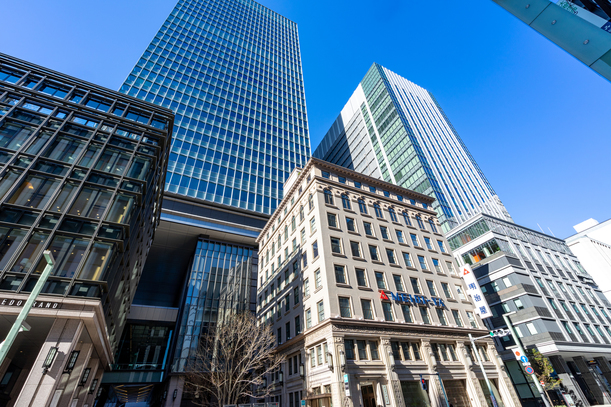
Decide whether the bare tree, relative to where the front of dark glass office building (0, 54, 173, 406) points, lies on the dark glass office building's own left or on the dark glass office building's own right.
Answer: on the dark glass office building's own left

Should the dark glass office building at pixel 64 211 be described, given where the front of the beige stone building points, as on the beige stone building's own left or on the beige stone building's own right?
on the beige stone building's own right

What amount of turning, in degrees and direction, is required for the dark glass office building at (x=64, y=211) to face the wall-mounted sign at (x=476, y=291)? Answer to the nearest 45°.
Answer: approximately 45° to its left

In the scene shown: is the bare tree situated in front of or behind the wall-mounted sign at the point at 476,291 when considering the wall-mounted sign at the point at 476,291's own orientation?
in front

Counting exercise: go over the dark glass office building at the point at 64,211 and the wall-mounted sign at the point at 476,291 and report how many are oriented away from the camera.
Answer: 0

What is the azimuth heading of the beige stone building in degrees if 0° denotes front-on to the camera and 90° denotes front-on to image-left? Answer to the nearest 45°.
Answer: approximately 315°
